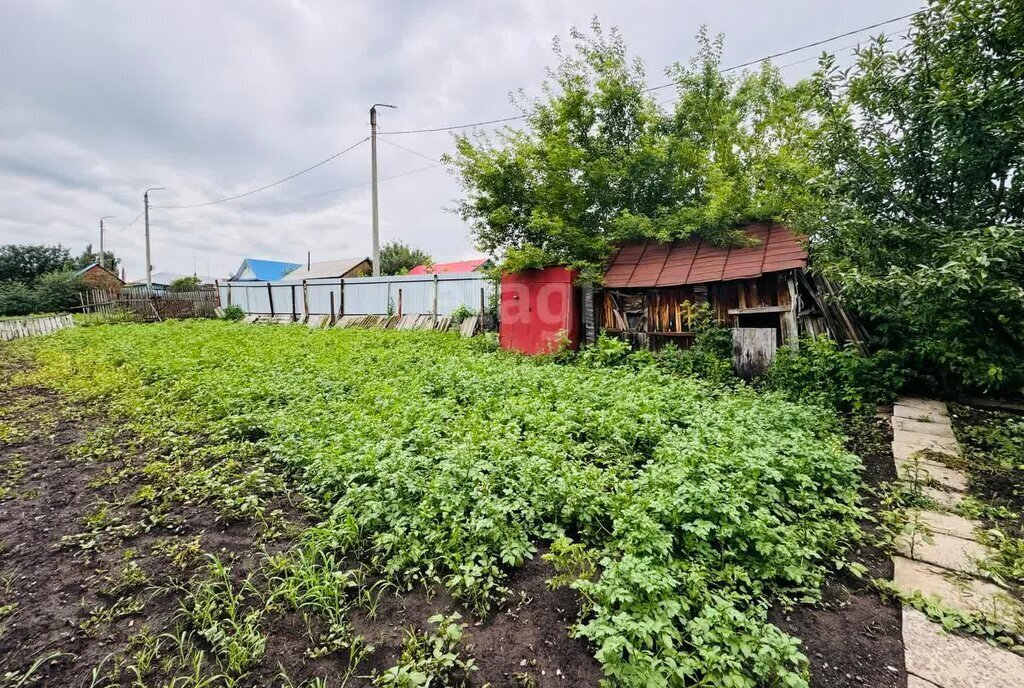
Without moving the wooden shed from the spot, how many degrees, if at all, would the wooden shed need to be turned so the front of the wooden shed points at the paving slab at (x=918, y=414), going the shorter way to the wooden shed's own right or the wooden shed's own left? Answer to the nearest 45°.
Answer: approximately 45° to the wooden shed's own left

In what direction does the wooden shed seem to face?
toward the camera

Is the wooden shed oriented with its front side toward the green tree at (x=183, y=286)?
no

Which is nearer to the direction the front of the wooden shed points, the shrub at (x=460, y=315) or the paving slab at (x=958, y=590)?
the paving slab

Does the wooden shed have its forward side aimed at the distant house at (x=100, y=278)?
no

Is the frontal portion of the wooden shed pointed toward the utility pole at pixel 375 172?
no

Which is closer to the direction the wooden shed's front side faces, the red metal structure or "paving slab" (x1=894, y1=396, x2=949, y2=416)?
the paving slab

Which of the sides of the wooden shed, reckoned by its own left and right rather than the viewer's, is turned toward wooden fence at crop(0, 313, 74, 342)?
right

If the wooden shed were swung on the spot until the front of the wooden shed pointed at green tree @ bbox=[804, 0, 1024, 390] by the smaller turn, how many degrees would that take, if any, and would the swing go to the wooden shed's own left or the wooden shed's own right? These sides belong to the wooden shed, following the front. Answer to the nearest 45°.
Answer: approximately 45° to the wooden shed's own left

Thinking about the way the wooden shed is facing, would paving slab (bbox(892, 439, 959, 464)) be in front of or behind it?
in front

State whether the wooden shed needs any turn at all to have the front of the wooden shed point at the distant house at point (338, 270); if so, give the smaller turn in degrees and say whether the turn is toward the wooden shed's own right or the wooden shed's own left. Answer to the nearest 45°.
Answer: approximately 135° to the wooden shed's own right

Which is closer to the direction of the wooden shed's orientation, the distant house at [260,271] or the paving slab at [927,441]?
the paving slab

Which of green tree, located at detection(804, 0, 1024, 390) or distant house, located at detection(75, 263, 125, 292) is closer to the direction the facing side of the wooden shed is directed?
the green tree
